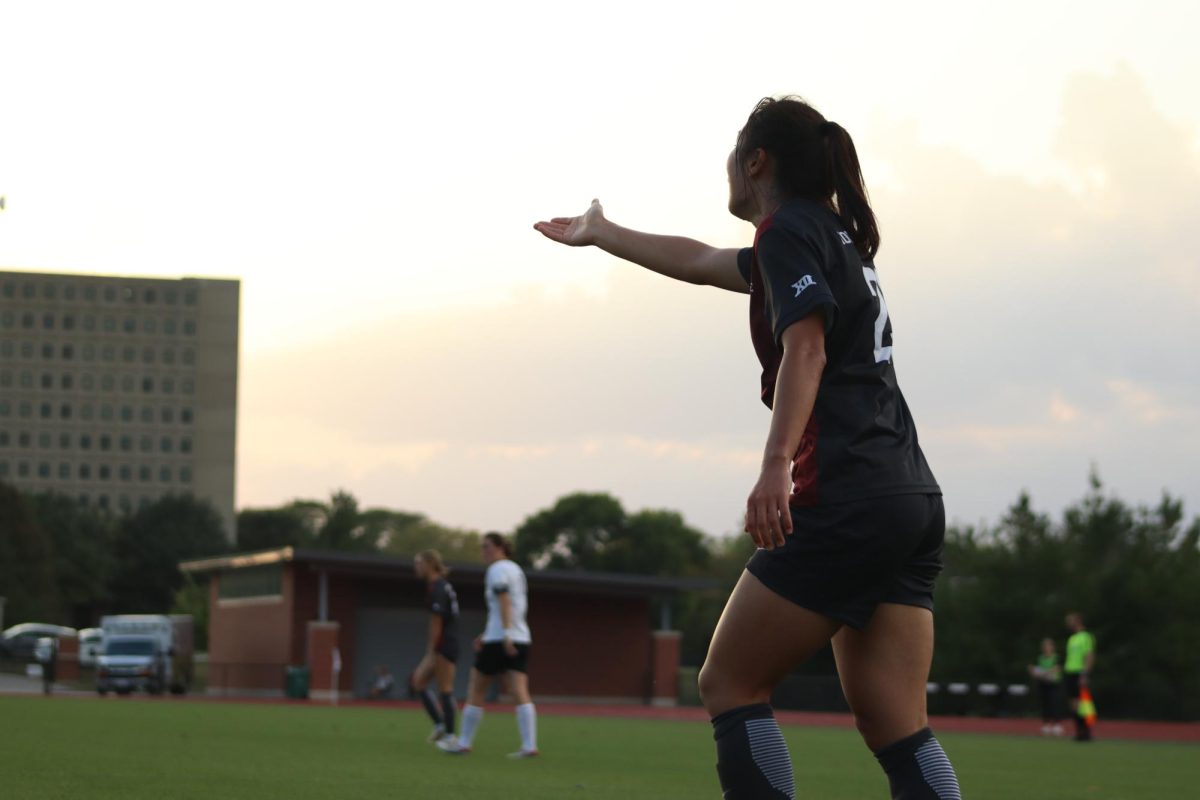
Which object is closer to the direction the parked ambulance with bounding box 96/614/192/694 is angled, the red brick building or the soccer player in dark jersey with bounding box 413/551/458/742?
the soccer player in dark jersey

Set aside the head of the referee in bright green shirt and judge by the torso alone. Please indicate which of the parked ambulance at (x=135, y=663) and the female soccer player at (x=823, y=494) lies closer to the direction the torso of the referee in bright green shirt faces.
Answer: the parked ambulance

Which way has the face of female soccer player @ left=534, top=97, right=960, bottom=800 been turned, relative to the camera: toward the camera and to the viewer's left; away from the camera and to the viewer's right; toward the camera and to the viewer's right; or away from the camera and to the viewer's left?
away from the camera and to the viewer's left

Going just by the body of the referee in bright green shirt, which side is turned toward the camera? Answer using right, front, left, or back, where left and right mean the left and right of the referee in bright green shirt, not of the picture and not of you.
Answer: left

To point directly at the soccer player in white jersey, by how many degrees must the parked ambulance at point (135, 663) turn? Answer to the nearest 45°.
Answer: approximately 45° to its left

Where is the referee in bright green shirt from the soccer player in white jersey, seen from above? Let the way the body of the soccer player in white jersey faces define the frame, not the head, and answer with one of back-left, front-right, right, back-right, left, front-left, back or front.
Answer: back-right
